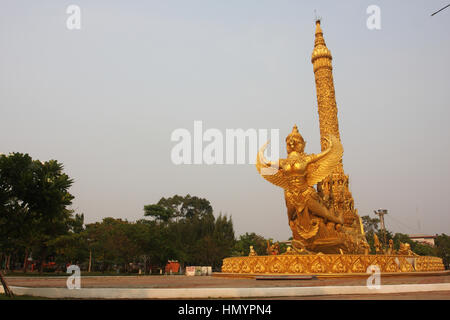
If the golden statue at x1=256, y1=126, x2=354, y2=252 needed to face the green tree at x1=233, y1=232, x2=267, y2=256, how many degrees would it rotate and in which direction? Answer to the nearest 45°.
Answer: approximately 135° to its right

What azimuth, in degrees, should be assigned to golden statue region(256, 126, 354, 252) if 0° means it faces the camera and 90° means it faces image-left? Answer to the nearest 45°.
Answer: approximately 45°

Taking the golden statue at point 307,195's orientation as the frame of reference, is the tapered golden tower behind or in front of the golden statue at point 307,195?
behind

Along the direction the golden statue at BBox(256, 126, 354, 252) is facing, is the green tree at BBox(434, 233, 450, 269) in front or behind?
behind
